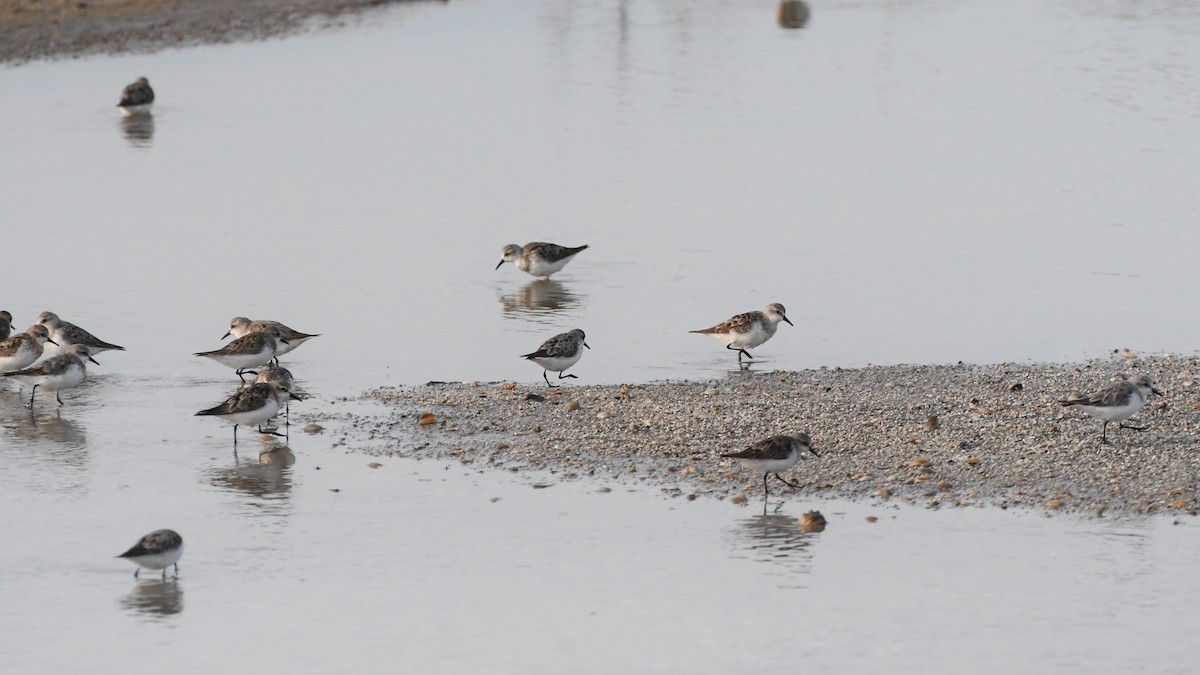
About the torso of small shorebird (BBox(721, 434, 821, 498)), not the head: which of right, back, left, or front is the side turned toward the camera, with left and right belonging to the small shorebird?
right

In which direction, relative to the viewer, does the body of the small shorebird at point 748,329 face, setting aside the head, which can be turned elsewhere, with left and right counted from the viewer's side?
facing to the right of the viewer

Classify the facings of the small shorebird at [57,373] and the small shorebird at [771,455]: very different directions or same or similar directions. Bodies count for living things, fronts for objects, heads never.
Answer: same or similar directions

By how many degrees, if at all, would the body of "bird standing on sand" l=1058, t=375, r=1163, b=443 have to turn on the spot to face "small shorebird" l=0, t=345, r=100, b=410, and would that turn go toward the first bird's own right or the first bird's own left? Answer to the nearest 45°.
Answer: approximately 180°

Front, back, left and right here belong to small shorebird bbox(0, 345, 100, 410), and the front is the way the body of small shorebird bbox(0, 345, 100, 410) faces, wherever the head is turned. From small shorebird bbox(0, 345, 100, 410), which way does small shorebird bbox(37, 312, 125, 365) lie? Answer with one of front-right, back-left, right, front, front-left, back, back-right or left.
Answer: left

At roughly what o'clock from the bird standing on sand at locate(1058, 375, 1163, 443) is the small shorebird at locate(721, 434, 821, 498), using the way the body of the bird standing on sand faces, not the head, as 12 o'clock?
The small shorebird is roughly at 5 o'clock from the bird standing on sand.

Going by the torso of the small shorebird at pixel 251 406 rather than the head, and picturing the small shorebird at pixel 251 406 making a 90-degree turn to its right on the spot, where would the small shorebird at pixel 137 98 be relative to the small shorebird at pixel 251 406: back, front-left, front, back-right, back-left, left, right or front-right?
back

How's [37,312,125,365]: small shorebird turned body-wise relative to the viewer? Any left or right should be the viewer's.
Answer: facing to the left of the viewer

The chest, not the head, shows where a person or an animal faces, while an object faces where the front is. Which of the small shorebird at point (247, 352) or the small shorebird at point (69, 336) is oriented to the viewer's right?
the small shorebird at point (247, 352)

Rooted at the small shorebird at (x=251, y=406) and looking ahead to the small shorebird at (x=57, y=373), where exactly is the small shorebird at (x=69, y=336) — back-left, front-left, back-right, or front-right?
front-right

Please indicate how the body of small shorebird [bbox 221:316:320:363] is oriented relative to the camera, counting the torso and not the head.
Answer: to the viewer's left

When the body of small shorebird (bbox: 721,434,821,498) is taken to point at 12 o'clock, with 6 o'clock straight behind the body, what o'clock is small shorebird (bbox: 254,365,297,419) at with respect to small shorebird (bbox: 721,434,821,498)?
small shorebird (bbox: 254,365,297,419) is roughly at 7 o'clock from small shorebird (bbox: 721,434,821,498).

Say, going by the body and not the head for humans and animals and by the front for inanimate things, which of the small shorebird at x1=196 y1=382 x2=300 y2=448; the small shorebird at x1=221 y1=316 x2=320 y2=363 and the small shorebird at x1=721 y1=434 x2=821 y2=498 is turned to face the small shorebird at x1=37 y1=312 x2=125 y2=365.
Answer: the small shorebird at x1=221 y1=316 x2=320 y2=363

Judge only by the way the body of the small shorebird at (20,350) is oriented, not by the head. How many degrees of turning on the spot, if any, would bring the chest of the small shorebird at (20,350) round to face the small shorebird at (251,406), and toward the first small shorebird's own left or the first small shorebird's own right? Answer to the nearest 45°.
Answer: approximately 45° to the first small shorebird's own right

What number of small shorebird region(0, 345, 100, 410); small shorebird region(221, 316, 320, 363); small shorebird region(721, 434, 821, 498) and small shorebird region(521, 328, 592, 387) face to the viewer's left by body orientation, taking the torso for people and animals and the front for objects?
1
